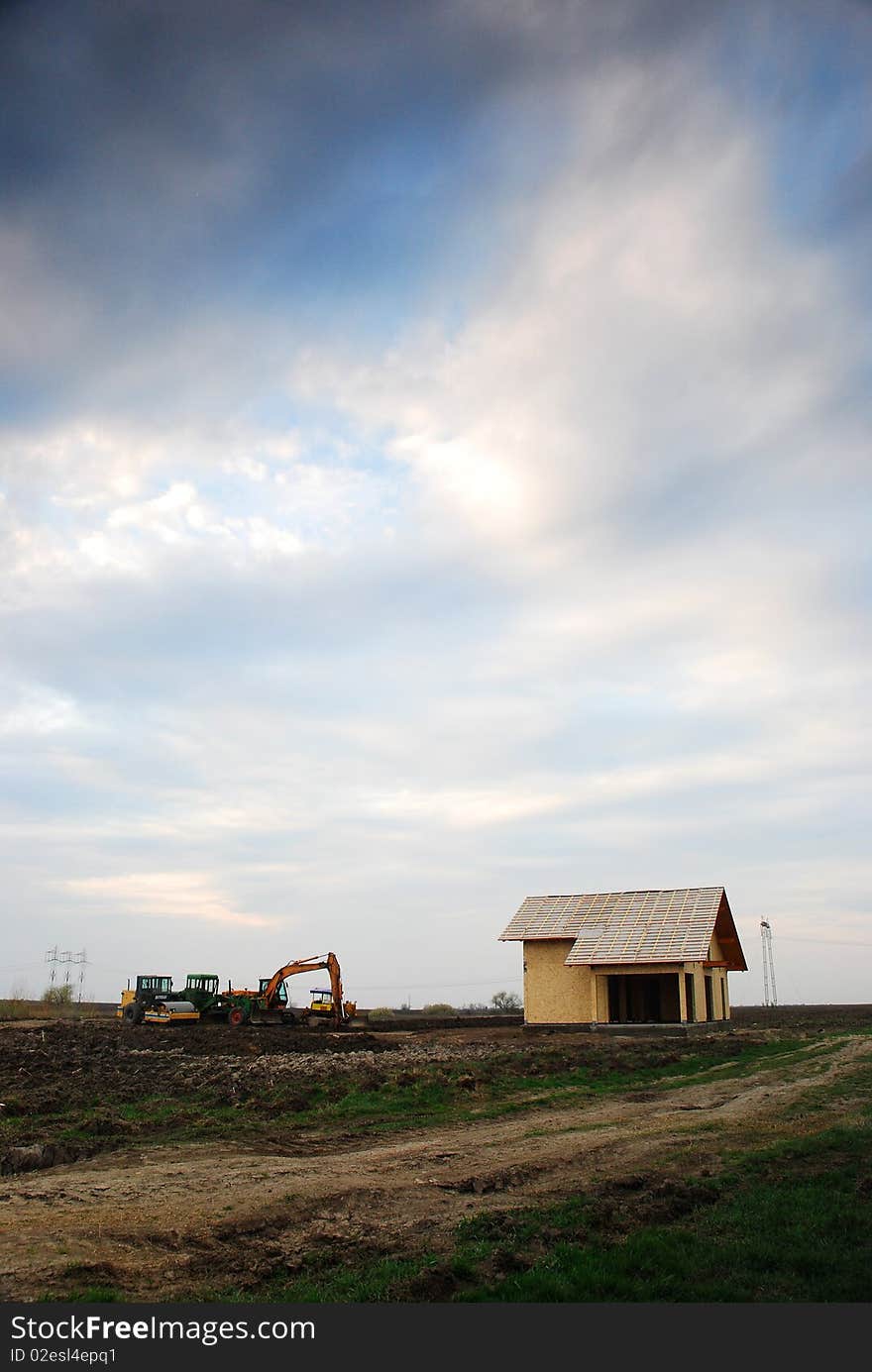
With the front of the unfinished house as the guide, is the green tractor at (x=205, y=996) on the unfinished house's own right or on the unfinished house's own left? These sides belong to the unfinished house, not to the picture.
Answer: on the unfinished house's own right

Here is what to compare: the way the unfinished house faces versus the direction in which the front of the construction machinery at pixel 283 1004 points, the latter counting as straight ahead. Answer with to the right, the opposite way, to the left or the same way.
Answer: to the right

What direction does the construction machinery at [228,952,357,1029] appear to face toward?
to the viewer's right

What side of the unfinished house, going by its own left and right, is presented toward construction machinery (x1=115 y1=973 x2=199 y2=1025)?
right

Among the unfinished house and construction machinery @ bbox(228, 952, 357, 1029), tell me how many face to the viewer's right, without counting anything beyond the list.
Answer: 1

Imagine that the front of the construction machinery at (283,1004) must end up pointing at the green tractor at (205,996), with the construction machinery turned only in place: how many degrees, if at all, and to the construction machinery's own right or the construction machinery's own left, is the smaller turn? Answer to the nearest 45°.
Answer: approximately 180°
